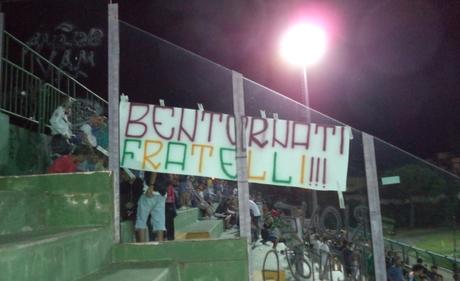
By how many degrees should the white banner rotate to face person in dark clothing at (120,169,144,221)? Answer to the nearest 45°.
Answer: approximately 90° to its right

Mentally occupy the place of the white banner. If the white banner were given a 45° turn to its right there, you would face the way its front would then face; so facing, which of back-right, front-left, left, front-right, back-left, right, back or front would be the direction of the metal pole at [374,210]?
back-left

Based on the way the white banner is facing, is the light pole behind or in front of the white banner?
behind

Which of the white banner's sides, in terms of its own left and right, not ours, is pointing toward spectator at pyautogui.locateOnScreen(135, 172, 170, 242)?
right

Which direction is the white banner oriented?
toward the camera

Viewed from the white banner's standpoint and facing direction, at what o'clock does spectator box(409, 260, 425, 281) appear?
The spectator is roughly at 8 o'clock from the white banner.

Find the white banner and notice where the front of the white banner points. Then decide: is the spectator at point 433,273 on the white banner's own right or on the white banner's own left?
on the white banner's own left

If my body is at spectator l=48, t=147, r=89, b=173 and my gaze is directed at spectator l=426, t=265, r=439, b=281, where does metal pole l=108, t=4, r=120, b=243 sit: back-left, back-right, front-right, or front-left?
front-right

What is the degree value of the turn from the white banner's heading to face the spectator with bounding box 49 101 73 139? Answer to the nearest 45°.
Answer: approximately 90° to its right

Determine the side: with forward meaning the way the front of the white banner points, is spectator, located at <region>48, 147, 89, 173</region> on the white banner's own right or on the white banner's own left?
on the white banner's own right

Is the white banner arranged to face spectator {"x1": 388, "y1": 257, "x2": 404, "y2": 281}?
no
